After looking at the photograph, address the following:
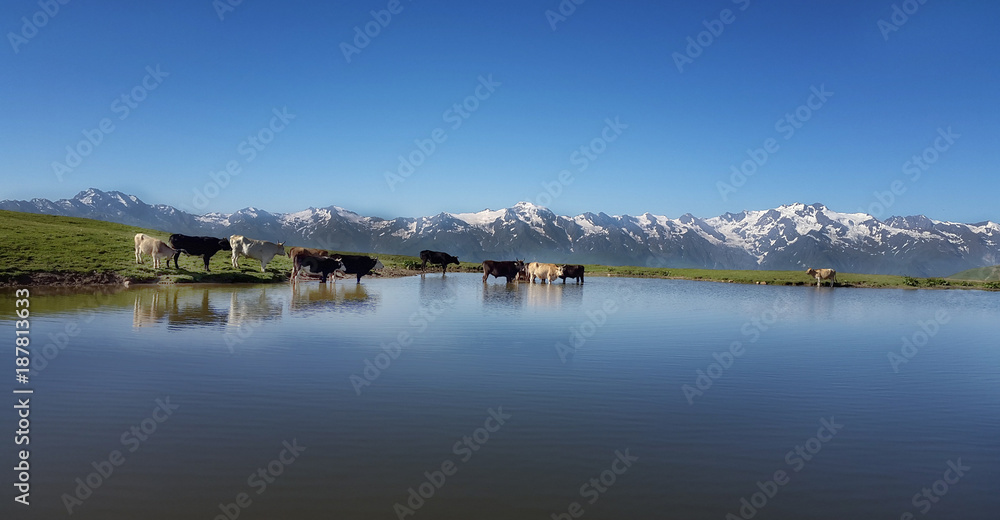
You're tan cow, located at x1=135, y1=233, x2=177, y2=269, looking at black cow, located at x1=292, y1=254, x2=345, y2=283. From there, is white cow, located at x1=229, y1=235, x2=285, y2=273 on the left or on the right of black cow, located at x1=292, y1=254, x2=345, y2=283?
left

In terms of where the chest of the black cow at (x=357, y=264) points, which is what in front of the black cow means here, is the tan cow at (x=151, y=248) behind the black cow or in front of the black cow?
behind

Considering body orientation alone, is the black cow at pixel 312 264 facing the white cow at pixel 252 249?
no

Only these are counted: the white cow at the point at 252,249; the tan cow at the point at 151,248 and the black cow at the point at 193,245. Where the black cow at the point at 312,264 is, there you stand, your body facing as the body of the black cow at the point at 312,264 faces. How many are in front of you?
0

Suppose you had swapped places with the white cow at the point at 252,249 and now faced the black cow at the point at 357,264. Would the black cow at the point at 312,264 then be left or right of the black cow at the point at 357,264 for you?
right

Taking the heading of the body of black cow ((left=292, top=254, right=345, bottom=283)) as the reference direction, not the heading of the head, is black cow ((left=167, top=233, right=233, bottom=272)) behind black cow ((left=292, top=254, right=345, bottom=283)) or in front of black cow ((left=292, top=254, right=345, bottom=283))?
behind

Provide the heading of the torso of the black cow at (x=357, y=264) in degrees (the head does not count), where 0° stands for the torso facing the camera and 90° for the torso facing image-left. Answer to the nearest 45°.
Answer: approximately 270°

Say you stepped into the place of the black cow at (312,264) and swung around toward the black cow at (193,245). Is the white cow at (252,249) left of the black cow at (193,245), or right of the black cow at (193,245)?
right

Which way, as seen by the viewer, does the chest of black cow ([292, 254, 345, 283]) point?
to the viewer's right

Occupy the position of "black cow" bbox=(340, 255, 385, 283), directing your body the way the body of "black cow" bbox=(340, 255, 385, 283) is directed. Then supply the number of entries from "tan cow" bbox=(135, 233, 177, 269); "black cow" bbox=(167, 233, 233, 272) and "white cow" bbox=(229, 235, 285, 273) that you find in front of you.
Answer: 0

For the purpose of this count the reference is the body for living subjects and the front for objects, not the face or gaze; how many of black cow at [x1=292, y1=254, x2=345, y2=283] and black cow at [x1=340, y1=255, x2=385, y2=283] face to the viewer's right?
2

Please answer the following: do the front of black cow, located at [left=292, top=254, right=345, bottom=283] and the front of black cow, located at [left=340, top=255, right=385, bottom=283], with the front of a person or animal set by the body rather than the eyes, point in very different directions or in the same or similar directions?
same or similar directions

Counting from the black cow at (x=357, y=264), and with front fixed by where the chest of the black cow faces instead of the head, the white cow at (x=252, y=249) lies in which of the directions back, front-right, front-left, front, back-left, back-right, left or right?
back

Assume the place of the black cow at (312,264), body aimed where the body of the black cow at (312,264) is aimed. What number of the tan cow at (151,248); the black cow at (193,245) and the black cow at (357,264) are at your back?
2

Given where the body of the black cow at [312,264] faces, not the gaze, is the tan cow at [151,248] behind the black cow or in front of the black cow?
behind

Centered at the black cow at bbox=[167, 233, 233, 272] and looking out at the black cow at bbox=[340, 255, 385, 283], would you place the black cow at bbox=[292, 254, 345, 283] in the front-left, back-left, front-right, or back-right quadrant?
front-right
